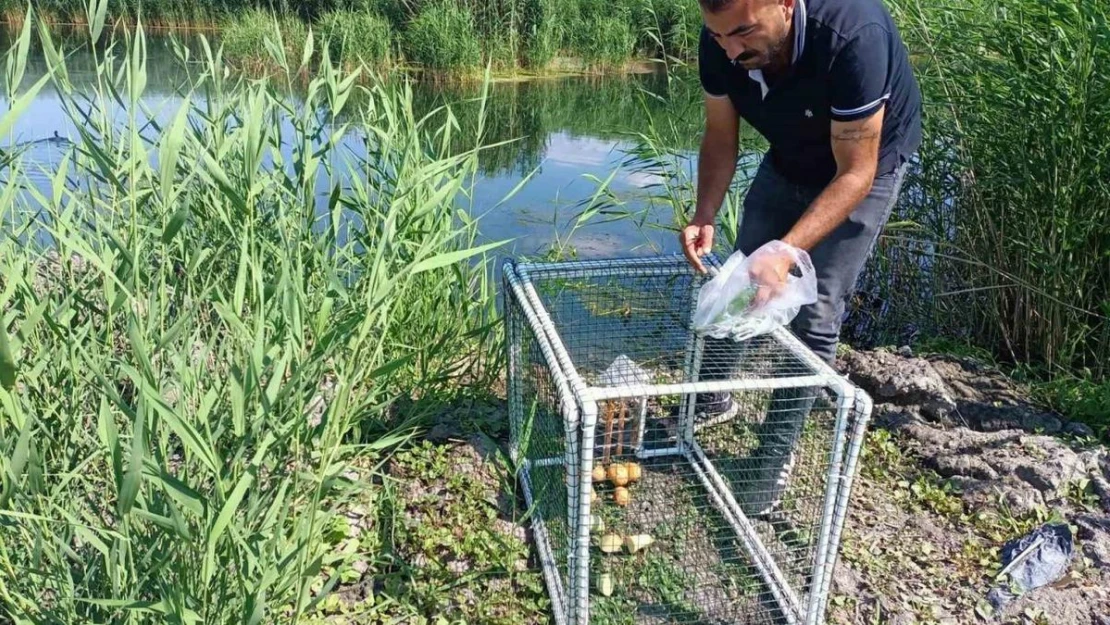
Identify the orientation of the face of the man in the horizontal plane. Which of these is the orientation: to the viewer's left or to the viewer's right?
to the viewer's left

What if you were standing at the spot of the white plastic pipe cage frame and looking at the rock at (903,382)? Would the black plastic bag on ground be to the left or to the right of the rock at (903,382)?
right

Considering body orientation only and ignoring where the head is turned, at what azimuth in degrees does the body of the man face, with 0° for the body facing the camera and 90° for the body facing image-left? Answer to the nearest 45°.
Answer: approximately 45°

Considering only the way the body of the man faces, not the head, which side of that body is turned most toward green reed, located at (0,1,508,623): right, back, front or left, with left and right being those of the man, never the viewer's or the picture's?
front
